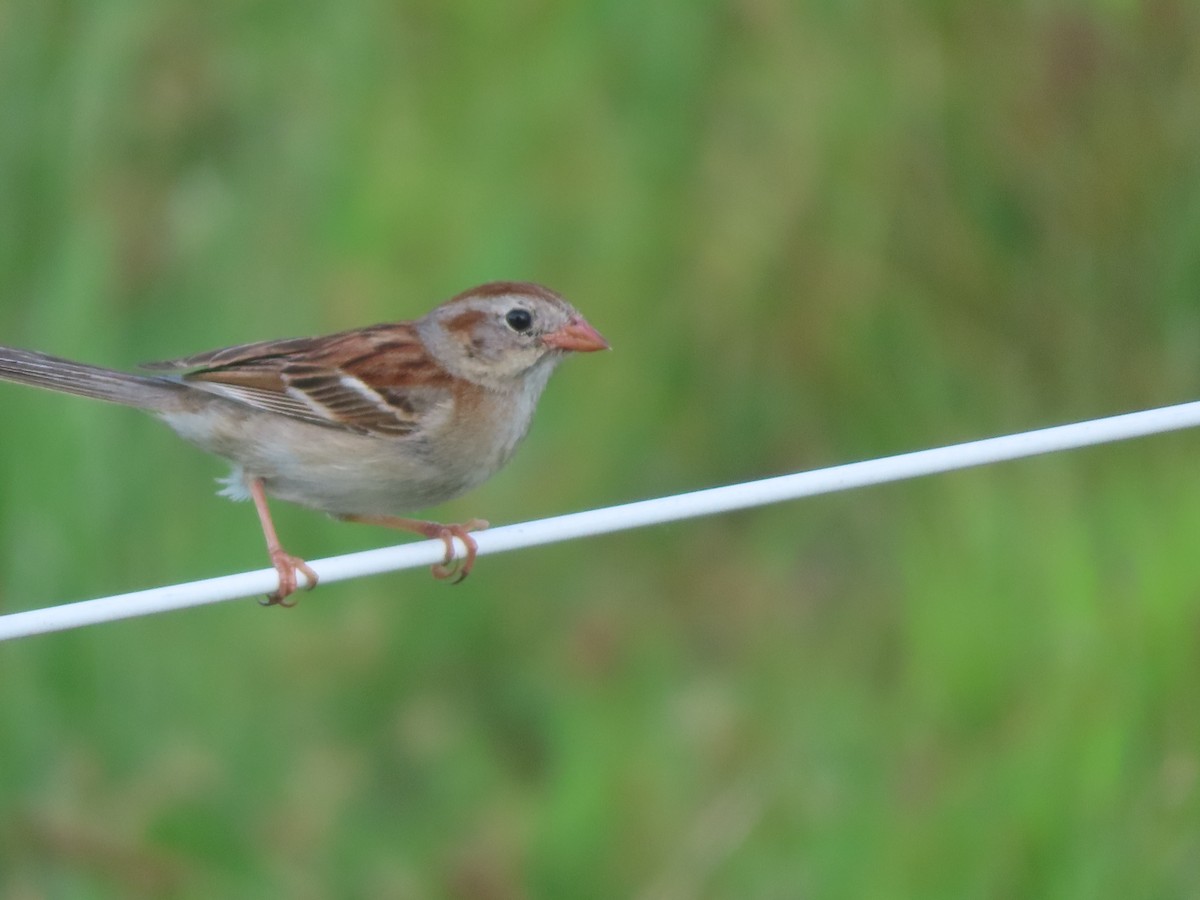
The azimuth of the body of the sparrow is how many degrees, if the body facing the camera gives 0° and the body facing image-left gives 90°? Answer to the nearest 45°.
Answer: approximately 270°
